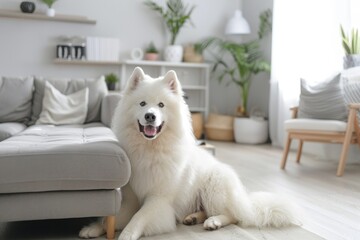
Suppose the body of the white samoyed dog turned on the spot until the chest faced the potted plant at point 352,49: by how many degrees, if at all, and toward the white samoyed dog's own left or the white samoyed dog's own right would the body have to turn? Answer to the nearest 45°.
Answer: approximately 180°

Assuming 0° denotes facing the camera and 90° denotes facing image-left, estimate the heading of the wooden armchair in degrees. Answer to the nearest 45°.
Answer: approximately 45°

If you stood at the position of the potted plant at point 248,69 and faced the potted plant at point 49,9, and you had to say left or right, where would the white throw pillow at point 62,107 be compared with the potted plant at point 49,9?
left

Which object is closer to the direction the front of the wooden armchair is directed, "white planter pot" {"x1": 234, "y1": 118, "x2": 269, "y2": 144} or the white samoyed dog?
the white samoyed dog

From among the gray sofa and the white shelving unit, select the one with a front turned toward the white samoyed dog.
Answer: the white shelving unit

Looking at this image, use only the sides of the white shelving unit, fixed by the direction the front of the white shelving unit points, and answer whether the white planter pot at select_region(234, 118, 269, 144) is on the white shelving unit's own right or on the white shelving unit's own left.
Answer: on the white shelving unit's own left

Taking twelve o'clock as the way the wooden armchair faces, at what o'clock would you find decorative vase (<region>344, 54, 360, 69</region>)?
The decorative vase is roughly at 5 o'clock from the wooden armchair.

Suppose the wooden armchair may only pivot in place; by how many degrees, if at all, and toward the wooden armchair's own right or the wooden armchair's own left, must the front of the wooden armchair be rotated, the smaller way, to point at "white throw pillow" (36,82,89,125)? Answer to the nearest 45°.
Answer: approximately 45° to the wooden armchair's own right

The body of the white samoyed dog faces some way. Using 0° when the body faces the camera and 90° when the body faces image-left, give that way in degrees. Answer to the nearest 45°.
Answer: approximately 45°

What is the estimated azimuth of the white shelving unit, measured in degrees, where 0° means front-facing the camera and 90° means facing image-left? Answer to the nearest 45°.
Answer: approximately 0°
